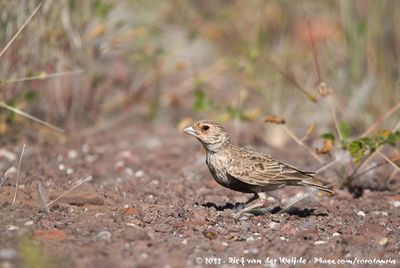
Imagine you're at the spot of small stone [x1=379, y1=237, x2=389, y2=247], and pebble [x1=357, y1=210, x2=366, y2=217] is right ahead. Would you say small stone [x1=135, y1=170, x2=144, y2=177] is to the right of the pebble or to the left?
left

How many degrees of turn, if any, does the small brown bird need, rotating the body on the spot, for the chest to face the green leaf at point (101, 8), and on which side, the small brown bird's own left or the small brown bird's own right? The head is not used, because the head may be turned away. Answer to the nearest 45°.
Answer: approximately 45° to the small brown bird's own right

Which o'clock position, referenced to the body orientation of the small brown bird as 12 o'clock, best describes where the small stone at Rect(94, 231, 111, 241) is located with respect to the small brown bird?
The small stone is roughly at 10 o'clock from the small brown bird.

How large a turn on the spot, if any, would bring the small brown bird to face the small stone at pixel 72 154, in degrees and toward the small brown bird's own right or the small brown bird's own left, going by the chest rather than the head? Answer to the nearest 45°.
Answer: approximately 45° to the small brown bird's own right

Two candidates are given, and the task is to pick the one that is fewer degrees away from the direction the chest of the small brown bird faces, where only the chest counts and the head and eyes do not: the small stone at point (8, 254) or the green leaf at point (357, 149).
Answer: the small stone

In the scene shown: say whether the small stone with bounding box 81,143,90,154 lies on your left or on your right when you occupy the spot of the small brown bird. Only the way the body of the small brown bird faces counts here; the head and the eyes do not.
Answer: on your right

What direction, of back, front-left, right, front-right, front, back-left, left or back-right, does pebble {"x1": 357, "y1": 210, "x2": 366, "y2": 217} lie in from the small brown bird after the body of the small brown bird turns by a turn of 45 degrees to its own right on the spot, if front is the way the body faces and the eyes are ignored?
back-right

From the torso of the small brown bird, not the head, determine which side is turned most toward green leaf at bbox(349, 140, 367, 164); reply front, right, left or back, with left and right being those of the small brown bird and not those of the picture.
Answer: back

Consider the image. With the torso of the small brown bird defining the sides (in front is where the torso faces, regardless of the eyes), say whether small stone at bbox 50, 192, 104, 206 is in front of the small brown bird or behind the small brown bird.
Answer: in front

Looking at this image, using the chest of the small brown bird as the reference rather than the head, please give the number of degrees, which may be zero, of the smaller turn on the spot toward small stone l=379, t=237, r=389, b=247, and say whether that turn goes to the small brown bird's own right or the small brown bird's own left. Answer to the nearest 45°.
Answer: approximately 135° to the small brown bird's own left

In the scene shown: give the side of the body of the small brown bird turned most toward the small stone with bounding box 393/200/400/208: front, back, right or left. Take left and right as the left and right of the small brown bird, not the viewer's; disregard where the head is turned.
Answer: back

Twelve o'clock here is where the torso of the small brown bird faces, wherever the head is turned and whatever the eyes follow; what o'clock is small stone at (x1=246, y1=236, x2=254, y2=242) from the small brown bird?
The small stone is roughly at 9 o'clock from the small brown bird.

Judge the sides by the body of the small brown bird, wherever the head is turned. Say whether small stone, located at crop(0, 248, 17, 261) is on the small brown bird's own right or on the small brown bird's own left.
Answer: on the small brown bird's own left

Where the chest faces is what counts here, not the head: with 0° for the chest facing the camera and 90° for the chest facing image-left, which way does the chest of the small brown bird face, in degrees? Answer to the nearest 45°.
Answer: approximately 90°

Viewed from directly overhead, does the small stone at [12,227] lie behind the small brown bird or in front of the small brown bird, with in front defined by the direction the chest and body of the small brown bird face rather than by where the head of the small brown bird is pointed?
in front
